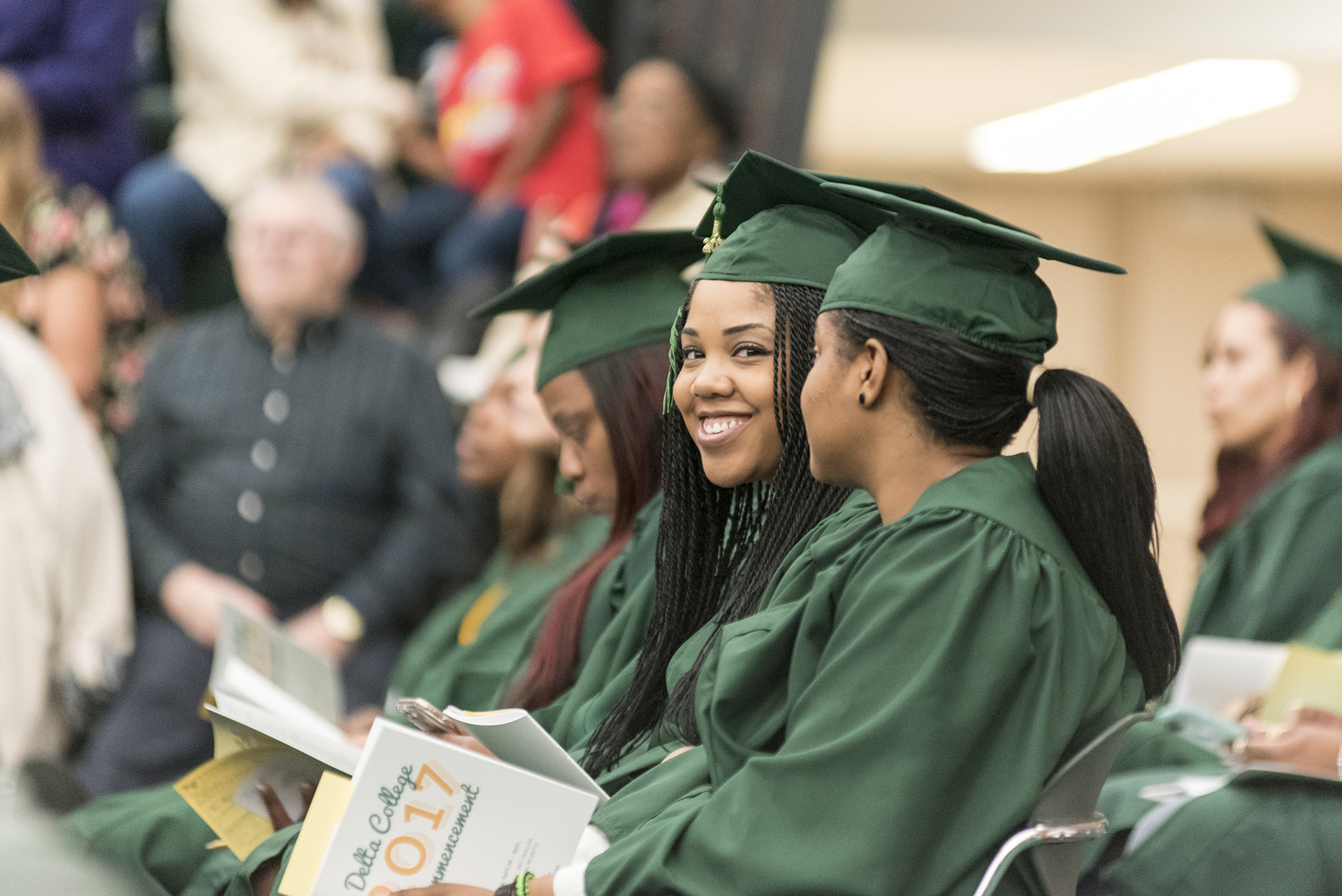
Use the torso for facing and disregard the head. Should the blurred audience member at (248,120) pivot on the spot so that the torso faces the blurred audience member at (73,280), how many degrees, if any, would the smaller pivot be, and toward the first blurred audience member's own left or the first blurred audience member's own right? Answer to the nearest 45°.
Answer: approximately 45° to the first blurred audience member's own right

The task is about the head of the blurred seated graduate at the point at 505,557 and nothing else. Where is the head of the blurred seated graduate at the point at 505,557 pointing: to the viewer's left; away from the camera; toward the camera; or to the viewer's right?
to the viewer's left

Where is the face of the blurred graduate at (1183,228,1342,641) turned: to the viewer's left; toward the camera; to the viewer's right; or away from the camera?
to the viewer's left

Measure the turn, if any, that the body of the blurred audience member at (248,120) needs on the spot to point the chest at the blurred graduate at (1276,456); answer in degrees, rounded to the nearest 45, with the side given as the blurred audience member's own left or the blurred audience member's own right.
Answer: approximately 45° to the blurred audience member's own left

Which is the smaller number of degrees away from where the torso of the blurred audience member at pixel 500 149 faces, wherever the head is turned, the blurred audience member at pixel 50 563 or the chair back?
the blurred audience member

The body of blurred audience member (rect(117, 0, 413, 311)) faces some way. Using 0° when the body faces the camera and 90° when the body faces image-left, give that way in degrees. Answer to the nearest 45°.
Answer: approximately 0°

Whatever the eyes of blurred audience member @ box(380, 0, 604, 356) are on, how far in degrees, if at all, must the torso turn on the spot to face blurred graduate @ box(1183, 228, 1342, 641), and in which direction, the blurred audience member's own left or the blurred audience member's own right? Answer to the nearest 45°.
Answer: approximately 90° to the blurred audience member's own left

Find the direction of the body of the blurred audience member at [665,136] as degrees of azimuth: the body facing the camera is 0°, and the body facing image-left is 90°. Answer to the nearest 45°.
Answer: approximately 45°
